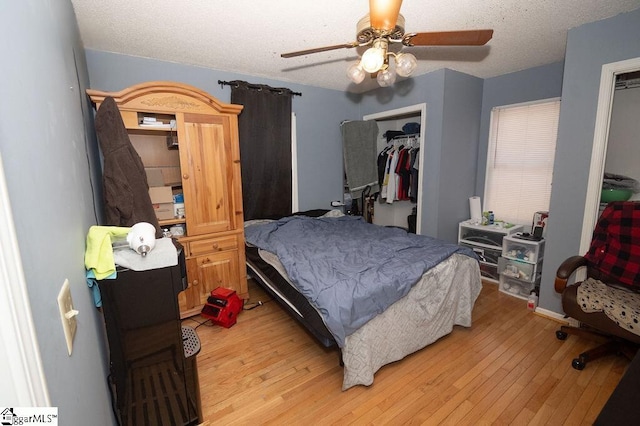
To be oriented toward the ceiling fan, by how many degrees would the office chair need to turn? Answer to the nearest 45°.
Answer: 0° — it already faces it

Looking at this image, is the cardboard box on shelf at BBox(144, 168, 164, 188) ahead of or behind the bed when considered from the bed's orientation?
behind

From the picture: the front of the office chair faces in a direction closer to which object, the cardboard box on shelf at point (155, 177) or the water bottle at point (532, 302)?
the cardboard box on shelf

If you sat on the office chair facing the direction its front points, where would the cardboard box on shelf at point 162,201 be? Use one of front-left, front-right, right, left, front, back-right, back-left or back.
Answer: front

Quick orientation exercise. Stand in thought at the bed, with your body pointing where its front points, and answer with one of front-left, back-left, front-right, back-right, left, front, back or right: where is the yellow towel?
right

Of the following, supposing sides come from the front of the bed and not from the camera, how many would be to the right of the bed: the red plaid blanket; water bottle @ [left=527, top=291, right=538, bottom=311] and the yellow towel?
1

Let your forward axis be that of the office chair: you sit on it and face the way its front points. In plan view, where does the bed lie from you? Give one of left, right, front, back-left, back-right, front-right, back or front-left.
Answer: front

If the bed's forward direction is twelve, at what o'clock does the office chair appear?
The office chair is roughly at 10 o'clock from the bed.

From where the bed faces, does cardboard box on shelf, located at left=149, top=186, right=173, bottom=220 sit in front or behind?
behind

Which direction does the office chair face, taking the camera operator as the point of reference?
facing the viewer and to the left of the viewer

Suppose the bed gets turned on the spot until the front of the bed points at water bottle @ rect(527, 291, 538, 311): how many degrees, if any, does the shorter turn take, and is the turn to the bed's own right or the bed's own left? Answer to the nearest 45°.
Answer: approximately 90° to the bed's own left

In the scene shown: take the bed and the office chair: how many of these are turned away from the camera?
0

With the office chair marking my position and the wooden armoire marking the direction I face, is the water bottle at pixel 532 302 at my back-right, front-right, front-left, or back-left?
front-right

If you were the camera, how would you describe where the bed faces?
facing the viewer and to the right of the viewer

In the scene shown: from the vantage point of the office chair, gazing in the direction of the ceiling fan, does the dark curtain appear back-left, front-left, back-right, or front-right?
front-right
